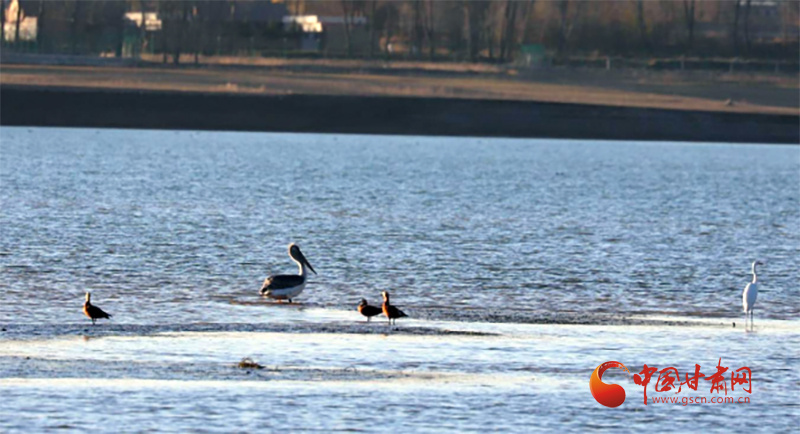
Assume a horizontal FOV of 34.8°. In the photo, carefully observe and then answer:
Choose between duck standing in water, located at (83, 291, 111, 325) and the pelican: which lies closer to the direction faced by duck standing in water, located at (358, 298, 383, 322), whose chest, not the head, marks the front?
the duck standing in water

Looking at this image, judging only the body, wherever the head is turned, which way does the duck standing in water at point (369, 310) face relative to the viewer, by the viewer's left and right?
facing to the left of the viewer

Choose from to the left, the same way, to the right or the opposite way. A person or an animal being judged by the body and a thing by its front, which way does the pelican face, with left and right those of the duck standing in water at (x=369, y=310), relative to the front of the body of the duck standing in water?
the opposite way

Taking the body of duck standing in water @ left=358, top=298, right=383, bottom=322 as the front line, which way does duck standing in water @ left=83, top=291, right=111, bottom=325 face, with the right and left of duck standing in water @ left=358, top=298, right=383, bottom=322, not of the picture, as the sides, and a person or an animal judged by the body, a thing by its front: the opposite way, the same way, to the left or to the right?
the same way

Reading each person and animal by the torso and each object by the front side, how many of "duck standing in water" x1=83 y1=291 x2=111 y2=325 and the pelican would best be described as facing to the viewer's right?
1

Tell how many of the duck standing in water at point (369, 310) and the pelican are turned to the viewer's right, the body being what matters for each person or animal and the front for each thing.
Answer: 1

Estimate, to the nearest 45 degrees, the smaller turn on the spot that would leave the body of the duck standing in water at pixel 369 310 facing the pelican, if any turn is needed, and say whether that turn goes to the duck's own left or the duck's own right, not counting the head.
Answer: approximately 45° to the duck's own right

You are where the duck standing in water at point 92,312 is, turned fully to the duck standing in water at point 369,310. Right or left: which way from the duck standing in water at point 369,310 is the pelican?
left

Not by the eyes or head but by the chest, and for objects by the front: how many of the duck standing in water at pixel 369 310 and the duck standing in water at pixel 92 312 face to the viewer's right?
0

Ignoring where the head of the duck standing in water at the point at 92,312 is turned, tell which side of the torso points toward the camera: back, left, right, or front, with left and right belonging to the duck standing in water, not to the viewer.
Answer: left

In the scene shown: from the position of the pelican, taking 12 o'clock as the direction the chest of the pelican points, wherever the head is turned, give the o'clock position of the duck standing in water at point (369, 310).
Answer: The duck standing in water is roughly at 2 o'clock from the pelican.

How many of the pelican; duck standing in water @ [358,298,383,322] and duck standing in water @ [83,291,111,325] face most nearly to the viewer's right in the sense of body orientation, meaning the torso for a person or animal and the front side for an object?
1

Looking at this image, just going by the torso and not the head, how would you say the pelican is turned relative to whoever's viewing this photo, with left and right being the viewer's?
facing to the right of the viewer

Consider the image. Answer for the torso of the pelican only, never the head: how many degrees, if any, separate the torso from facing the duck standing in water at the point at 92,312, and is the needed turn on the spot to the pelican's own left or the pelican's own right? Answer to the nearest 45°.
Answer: approximately 135° to the pelican's own right

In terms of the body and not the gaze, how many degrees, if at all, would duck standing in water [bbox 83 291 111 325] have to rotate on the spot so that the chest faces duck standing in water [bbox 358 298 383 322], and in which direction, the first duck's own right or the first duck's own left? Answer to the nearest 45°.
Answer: approximately 180°

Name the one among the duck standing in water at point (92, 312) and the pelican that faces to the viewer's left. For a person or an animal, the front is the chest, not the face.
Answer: the duck standing in water
